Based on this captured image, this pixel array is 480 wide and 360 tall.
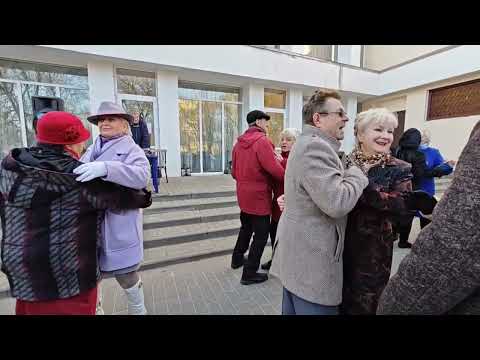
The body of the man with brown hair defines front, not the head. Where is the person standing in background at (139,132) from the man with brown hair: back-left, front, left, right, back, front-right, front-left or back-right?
back-left

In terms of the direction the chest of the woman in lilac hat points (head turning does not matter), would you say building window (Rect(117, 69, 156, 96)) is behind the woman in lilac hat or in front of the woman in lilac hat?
behind

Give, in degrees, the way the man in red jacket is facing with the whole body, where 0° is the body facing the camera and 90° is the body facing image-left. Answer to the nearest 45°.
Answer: approximately 225°

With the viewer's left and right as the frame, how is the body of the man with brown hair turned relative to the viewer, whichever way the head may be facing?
facing to the right of the viewer

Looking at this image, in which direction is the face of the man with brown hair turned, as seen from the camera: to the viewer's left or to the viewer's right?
to the viewer's right

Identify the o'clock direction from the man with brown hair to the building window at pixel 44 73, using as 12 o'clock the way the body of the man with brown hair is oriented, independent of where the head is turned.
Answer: The building window is roughly at 7 o'clock from the man with brown hair.

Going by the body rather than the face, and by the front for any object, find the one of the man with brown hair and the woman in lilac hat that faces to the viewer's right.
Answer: the man with brown hair
